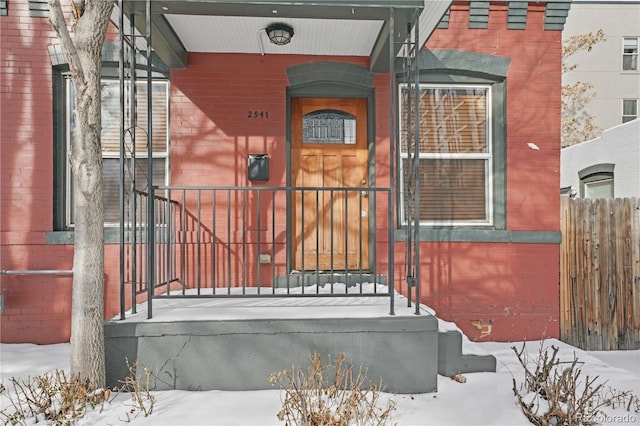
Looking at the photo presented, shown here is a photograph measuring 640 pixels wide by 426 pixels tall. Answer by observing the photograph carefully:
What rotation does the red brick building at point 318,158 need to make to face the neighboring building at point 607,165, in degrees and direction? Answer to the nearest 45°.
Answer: approximately 135° to its left

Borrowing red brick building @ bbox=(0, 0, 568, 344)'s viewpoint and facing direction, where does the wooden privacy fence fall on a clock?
The wooden privacy fence is roughly at 9 o'clock from the red brick building.

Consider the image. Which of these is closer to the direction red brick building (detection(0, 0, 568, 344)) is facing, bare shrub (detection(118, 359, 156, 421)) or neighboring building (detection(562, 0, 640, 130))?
the bare shrub

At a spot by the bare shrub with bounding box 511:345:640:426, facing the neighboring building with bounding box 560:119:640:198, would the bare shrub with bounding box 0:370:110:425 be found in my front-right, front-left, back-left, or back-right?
back-left

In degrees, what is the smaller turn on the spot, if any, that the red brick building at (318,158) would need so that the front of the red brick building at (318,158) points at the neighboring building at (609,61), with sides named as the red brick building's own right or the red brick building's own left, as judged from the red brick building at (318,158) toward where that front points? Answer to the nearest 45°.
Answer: approximately 135° to the red brick building's own left

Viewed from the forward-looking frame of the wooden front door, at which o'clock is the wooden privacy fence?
The wooden privacy fence is roughly at 9 o'clock from the wooden front door.

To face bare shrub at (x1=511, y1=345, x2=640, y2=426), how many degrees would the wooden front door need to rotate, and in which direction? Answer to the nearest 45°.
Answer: approximately 45° to its left

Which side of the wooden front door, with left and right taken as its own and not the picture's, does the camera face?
front

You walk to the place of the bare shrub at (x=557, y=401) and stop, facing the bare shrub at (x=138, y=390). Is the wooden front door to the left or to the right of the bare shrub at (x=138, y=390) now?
right

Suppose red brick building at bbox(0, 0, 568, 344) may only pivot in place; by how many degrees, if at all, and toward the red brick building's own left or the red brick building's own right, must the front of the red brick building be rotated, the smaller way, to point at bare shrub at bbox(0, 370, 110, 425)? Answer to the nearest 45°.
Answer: approximately 45° to the red brick building's own right

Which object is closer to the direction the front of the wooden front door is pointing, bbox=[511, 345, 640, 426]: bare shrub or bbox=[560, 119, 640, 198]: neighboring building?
the bare shrub

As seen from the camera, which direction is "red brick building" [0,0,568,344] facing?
toward the camera

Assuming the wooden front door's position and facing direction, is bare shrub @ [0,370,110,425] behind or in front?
in front
